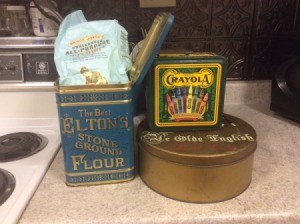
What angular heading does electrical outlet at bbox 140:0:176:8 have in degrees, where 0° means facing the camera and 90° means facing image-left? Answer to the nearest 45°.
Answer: approximately 0°

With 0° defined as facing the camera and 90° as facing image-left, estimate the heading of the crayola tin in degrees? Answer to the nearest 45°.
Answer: approximately 0°

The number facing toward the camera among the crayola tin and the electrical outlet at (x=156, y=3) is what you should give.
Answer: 2
